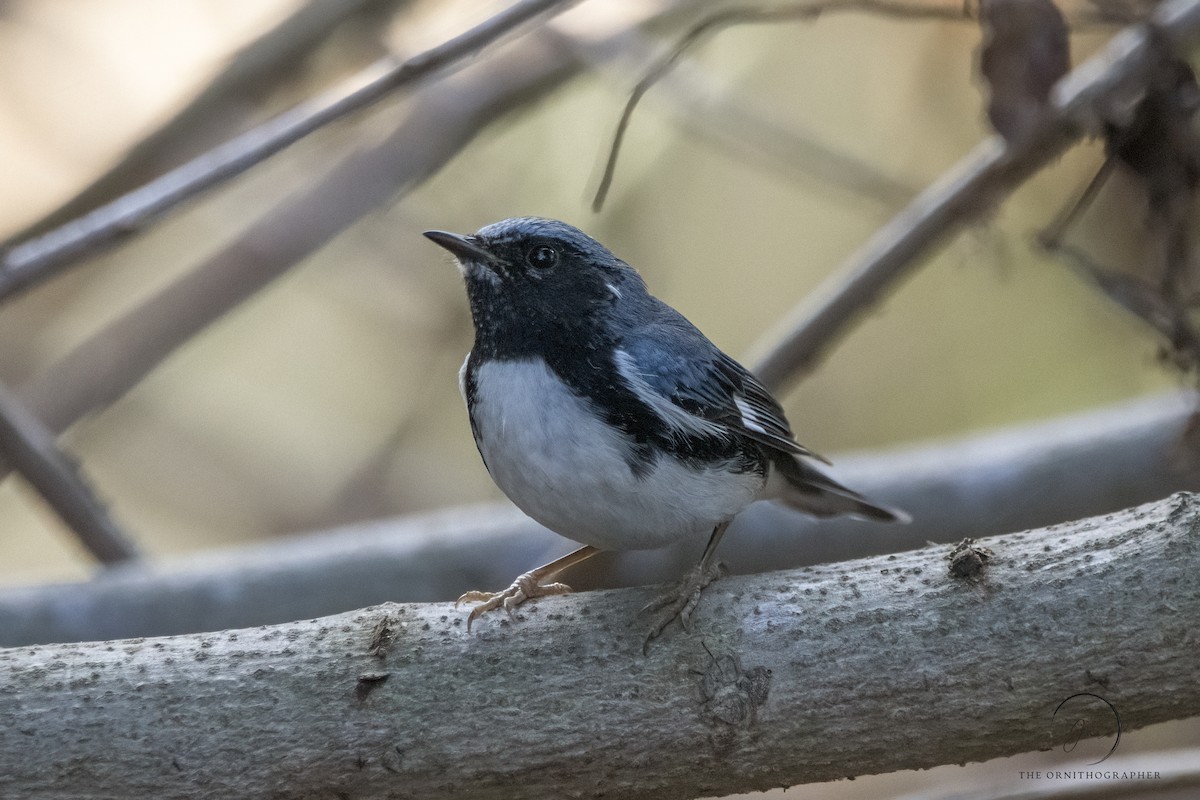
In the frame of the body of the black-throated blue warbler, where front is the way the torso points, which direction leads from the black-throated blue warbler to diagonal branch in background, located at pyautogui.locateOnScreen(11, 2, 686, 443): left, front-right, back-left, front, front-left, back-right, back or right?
right

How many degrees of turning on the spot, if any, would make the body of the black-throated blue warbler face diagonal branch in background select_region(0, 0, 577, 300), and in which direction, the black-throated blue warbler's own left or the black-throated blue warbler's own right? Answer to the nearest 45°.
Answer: approximately 45° to the black-throated blue warbler's own right

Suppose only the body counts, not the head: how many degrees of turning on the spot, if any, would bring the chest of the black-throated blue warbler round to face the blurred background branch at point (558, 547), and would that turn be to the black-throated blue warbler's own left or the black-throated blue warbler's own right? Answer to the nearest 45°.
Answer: approximately 135° to the black-throated blue warbler's own right

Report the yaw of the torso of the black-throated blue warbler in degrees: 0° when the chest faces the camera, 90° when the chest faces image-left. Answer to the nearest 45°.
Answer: approximately 45°

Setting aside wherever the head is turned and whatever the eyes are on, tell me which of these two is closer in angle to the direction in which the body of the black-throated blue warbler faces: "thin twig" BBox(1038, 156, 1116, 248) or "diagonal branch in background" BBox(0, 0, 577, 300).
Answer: the diagonal branch in background

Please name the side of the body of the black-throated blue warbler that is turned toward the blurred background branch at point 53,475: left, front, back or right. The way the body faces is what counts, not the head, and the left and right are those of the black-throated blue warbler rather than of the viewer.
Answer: right

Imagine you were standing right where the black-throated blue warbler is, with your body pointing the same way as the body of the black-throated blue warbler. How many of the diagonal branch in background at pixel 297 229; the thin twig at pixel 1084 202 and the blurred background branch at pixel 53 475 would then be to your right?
2
